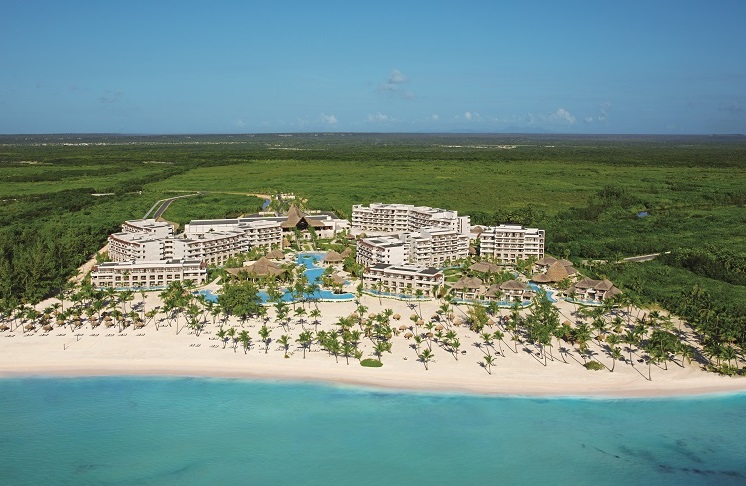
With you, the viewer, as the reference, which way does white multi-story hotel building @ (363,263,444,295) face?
facing the viewer

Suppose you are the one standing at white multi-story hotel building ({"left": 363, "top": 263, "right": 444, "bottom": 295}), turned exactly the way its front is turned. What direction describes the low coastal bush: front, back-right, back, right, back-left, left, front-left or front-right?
front

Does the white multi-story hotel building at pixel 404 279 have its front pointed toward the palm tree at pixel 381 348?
yes

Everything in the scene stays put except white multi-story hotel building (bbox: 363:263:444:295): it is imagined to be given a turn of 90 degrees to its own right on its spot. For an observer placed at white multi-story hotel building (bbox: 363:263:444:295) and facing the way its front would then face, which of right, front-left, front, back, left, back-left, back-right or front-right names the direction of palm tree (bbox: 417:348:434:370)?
left

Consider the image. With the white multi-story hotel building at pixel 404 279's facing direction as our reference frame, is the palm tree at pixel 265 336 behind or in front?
in front

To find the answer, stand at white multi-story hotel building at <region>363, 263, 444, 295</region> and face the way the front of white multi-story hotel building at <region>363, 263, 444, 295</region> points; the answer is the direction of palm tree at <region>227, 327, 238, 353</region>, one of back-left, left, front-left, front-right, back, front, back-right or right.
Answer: front-right

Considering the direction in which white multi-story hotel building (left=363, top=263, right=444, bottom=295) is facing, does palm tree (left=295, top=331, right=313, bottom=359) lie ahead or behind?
ahead

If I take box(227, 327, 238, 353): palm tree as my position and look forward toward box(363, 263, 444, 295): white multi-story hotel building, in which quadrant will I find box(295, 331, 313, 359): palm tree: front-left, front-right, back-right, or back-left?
front-right

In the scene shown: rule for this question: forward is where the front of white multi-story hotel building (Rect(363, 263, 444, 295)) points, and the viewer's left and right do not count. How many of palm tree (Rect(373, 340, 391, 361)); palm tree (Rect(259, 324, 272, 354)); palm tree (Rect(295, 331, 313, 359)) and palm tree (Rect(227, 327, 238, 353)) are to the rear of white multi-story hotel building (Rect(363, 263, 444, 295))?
0

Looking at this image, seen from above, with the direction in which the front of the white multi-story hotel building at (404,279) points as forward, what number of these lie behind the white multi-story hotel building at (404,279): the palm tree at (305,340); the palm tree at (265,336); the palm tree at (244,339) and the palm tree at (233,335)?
0

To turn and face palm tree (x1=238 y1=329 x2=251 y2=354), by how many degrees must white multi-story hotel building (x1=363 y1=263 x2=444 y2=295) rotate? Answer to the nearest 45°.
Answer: approximately 45° to its right

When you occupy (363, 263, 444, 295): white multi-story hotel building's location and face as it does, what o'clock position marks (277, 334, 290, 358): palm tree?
The palm tree is roughly at 1 o'clock from the white multi-story hotel building.
